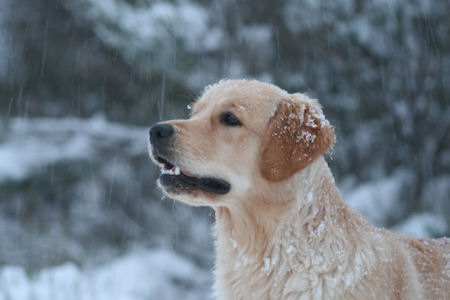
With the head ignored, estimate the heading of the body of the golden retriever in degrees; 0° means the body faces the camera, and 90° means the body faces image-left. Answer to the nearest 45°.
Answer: approximately 90°
